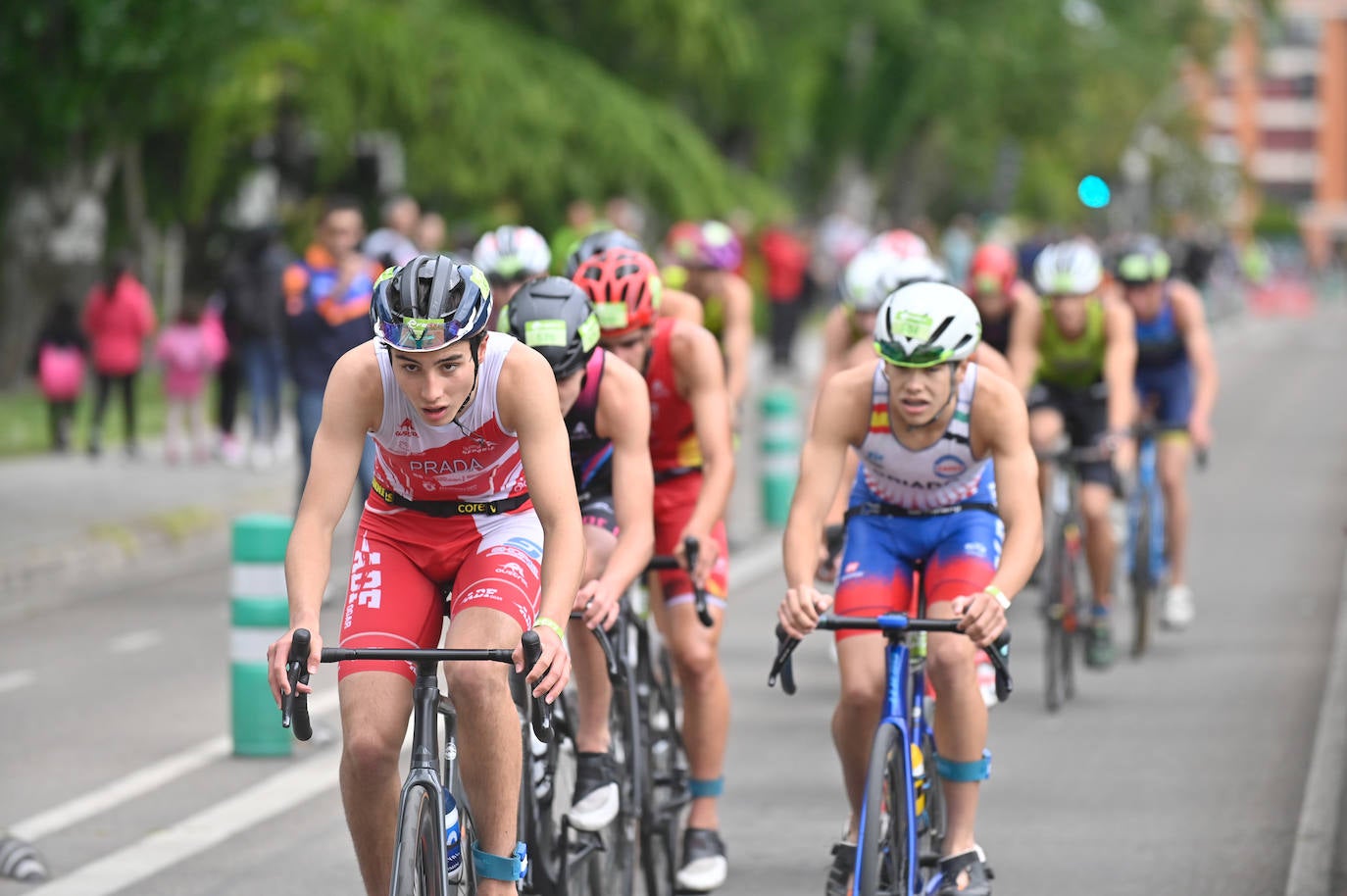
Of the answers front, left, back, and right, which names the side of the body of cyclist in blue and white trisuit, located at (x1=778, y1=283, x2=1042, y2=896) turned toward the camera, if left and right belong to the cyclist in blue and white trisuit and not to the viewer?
front

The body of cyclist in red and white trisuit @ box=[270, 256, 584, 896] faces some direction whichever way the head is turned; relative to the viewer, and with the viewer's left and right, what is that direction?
facing the viewer

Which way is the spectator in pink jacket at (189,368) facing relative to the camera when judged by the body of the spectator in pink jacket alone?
away from the camera

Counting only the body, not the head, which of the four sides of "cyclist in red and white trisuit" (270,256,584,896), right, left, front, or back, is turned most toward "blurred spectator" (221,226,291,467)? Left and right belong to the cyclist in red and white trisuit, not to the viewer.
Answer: back

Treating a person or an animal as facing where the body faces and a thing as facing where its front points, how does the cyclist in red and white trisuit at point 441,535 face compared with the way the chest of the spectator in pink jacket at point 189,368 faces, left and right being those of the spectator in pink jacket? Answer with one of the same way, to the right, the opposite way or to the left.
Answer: the opposite way

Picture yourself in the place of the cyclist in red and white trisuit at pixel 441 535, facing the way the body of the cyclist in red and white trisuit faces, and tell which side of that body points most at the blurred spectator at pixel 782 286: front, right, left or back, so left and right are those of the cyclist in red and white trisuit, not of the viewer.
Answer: back

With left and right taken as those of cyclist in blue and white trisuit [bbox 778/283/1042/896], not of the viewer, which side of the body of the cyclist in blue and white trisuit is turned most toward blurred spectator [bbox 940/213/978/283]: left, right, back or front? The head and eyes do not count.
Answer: back

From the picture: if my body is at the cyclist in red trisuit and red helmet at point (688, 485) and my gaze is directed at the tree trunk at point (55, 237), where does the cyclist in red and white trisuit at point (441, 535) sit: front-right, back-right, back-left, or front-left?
back-left

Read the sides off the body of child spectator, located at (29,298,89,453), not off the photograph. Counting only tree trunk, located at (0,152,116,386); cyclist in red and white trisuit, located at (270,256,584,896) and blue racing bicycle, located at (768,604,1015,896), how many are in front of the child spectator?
1

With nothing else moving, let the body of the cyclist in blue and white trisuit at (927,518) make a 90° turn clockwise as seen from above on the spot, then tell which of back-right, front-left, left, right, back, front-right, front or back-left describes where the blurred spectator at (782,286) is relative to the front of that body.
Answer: right

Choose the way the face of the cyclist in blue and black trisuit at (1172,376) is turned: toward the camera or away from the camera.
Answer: toward the camera

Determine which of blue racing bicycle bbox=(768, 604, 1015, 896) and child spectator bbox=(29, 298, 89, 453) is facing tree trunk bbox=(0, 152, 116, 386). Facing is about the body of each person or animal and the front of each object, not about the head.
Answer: the child spectator
